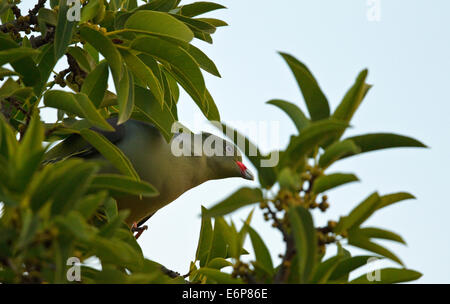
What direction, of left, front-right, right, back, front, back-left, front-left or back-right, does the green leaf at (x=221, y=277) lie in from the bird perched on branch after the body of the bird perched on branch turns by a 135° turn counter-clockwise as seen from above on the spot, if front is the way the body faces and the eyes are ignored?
back-right

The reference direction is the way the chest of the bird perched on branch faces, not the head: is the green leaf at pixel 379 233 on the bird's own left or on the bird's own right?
on the bird's own left

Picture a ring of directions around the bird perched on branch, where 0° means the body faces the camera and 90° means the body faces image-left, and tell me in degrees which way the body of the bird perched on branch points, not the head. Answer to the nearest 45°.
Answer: approximately 270°
